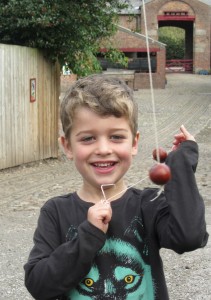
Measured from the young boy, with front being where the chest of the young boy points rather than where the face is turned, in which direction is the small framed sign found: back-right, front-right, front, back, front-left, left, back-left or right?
back

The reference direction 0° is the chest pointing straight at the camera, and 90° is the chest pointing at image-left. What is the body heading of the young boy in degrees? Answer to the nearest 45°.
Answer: approximately 0°

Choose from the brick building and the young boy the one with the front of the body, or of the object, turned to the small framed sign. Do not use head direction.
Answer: the brick building

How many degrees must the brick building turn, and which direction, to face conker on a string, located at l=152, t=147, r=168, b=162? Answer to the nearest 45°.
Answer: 0° — it already faces it

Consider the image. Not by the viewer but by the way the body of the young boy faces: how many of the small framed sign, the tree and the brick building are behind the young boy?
3

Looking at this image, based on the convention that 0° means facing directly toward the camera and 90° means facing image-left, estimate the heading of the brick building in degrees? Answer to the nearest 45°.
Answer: approximately 0°

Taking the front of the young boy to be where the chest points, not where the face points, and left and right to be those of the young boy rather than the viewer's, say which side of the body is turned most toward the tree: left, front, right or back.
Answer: back

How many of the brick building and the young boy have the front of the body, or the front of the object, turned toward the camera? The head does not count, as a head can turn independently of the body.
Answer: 2
